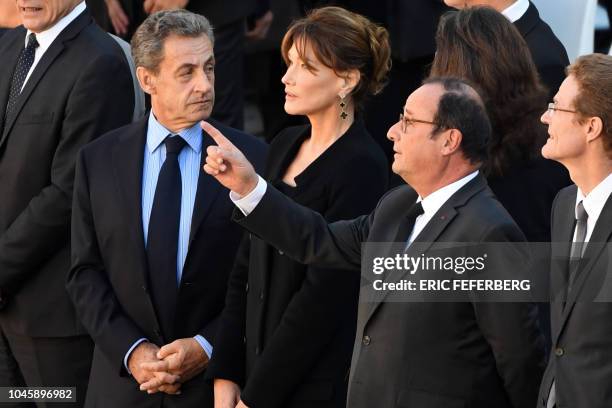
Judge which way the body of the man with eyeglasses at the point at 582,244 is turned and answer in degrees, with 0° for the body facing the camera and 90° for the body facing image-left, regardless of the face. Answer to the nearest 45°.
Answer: approximately 45°

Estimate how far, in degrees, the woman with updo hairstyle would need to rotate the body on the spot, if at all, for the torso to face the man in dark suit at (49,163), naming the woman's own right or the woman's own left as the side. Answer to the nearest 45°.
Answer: approximately 90° to the woman's own right

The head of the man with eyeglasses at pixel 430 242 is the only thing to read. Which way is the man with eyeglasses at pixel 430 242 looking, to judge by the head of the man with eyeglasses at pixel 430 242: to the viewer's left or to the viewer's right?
to the viewer's left

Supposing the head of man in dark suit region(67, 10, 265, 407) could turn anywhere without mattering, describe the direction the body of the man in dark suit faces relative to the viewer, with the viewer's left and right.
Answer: facing the viewer

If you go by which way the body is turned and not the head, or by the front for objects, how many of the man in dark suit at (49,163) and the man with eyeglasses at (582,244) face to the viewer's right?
0

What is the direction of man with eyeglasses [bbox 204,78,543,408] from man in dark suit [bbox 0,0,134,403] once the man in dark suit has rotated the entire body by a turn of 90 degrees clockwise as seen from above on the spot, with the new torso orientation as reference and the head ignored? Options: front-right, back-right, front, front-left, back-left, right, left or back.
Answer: back

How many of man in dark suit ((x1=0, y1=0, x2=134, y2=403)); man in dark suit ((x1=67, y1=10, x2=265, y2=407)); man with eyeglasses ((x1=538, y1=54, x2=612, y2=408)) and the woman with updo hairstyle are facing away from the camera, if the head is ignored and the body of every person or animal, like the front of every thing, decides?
0

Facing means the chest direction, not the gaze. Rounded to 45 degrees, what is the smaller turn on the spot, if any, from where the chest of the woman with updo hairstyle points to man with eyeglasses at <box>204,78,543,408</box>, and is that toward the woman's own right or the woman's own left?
approximately 90° to the woman's own left

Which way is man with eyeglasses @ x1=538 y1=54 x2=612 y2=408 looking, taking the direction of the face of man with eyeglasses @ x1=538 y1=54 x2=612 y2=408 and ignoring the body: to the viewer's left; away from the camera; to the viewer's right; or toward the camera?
to the viewer's left

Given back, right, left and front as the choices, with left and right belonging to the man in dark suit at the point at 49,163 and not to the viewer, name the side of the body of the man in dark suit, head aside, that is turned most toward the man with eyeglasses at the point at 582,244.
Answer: left

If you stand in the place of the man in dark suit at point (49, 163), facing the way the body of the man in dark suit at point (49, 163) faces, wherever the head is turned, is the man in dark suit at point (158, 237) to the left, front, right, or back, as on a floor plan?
left

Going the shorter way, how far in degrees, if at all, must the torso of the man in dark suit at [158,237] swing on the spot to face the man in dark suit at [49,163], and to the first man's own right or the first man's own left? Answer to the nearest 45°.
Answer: approximately 135° to the first man's own right

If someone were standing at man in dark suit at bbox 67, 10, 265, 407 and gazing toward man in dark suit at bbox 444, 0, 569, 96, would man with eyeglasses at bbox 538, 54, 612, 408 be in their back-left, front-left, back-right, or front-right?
front-right

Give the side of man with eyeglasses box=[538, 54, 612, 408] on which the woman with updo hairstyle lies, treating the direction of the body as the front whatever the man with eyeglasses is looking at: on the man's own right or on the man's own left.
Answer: on the man's own right

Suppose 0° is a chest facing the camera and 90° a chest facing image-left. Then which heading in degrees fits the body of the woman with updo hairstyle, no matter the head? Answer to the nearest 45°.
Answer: approximately 45°
